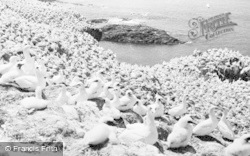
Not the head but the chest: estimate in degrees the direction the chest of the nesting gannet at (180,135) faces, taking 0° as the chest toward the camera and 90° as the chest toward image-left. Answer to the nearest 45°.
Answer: approximately 270°

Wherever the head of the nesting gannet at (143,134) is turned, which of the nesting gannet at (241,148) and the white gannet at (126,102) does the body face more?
the nesting gannet

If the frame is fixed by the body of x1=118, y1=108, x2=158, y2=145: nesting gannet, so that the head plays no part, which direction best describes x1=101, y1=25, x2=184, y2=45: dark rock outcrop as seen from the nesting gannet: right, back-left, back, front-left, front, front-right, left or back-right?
left

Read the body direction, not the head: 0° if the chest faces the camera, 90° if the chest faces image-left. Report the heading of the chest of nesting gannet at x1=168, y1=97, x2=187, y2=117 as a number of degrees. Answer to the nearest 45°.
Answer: approximately 270°
